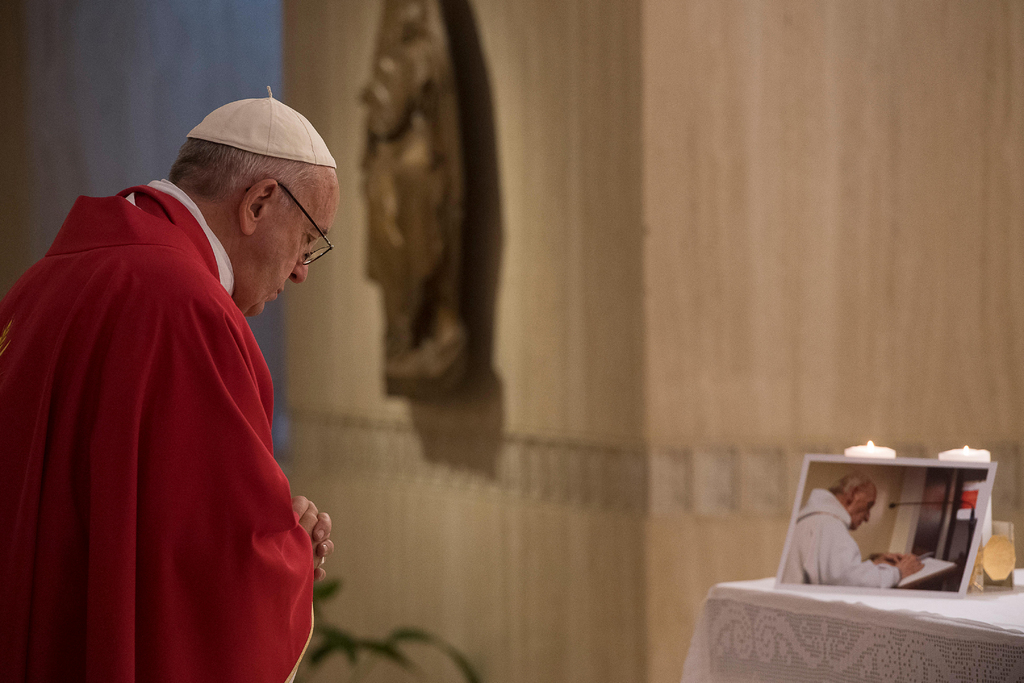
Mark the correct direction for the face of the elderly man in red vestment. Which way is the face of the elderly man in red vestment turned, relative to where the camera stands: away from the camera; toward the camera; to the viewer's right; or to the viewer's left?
to the viewer's right

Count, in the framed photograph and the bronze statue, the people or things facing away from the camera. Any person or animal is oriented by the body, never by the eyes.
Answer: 0

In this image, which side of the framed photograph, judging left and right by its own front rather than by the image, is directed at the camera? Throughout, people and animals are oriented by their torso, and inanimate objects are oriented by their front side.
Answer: front

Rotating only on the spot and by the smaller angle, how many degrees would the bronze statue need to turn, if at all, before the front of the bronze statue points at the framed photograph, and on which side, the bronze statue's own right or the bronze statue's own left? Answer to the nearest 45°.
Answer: approximately 45° to the bronze statue's own left

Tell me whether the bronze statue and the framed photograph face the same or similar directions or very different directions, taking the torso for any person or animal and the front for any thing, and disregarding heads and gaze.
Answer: same or similar directions

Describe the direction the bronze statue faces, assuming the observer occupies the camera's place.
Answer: facing the viewer and to the left of the viewer
